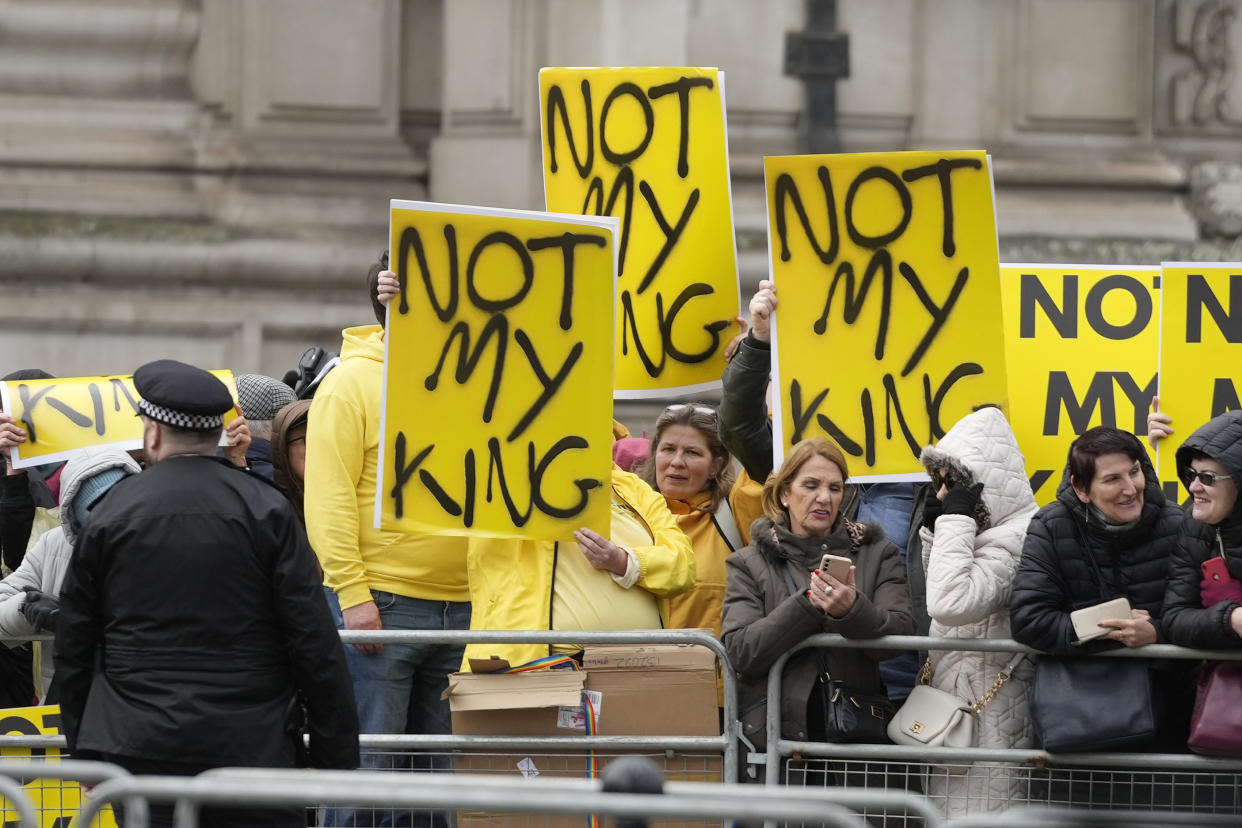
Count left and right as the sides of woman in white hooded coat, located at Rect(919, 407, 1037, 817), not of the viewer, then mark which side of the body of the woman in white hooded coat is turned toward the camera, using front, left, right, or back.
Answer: left

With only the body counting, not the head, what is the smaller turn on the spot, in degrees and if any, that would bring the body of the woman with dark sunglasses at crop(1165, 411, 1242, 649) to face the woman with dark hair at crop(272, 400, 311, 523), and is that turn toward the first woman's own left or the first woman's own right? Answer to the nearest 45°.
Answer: approximately 45° to the first woman's own right

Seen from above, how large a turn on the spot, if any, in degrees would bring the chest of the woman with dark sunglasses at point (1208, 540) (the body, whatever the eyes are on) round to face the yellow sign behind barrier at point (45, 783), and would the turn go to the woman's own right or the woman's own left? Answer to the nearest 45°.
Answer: approximately 45° to the woman's own right

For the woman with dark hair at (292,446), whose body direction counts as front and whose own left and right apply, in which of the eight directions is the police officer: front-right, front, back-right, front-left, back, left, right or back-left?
front-right

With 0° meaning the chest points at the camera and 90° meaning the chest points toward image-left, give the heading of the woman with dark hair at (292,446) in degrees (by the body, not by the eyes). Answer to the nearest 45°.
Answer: approximately 315°

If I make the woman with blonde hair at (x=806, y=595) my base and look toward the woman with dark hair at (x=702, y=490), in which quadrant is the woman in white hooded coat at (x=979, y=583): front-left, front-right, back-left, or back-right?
back-right
